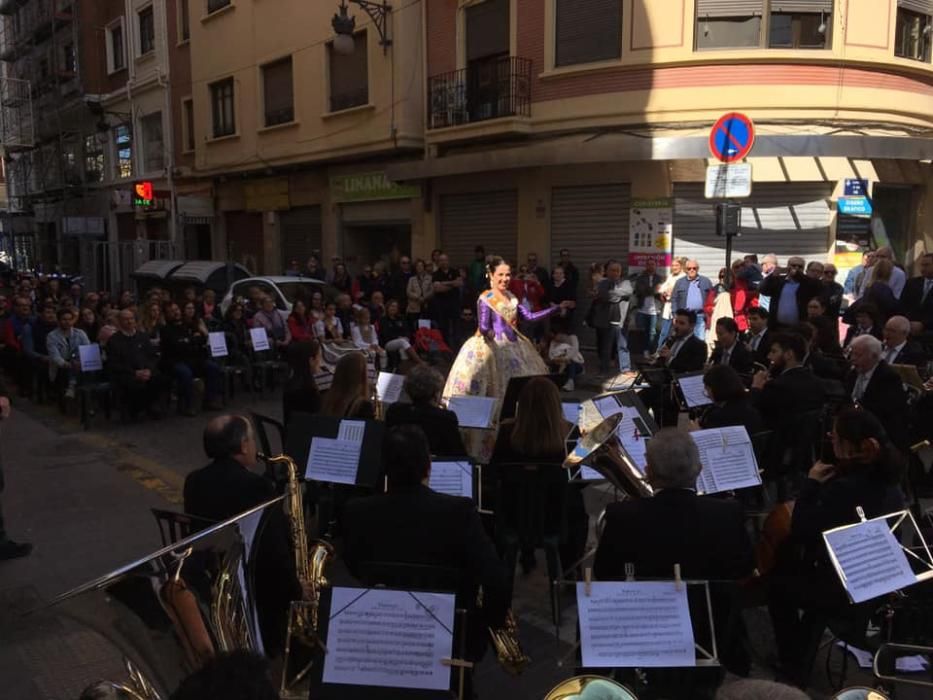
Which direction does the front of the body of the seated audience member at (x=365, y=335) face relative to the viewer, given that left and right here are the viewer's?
facing the viewer and to the right of the viewer

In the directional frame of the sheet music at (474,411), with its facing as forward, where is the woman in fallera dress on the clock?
The woman in fallera dress is roughly at 6 o'clock from the sheet music.

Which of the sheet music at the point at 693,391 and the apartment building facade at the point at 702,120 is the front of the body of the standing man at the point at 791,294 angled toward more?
the sheet music

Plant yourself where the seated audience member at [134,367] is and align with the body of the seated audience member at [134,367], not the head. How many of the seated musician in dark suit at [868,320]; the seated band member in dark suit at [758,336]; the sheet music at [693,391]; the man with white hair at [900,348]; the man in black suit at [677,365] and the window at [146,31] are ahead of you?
5

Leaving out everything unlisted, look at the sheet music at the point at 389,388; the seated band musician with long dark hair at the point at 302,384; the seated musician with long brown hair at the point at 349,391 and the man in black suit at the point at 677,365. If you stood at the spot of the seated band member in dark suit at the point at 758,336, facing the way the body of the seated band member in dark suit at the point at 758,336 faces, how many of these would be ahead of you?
4

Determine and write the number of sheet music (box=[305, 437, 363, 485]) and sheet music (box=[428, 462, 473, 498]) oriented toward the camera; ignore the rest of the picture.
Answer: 2

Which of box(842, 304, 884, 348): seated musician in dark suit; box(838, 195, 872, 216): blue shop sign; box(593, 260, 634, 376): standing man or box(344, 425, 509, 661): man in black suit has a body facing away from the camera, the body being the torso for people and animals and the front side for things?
the man in black suit

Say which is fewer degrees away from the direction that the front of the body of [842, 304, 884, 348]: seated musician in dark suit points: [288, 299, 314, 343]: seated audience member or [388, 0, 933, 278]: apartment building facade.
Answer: the seated audience member

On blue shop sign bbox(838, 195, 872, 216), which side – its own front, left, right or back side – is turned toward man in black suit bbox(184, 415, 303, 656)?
front

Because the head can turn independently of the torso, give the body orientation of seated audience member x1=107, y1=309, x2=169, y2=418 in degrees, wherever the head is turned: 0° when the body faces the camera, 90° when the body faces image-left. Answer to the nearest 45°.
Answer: approximately 315°
